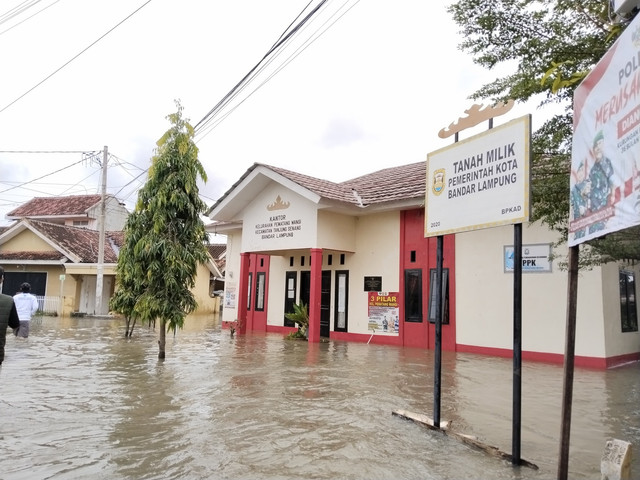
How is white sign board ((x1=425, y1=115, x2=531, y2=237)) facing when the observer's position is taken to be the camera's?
facing the viewer and to the left of the viewer

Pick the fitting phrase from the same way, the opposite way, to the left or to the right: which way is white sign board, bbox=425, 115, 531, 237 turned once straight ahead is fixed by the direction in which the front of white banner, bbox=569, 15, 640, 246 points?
the same way

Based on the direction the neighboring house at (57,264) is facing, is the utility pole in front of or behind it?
in front

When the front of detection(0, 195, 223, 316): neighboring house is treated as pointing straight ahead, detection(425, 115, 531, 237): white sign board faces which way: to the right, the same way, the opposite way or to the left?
to the right

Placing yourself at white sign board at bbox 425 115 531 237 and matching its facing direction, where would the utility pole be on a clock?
The utility pole is roughly at 3 o'clock from the white sign board.

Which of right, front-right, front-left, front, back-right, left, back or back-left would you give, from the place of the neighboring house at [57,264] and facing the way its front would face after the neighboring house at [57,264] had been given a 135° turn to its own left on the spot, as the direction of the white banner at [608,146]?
back-right

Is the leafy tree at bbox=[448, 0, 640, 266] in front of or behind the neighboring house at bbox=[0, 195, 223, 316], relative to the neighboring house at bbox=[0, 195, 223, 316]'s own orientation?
in front

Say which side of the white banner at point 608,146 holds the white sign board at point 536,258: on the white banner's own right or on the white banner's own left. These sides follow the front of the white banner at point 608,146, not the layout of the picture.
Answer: on the white banner's own right

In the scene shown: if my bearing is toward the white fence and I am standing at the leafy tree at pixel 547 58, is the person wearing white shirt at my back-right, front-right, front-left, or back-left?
front-left

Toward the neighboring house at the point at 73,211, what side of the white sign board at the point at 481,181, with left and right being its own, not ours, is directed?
right
